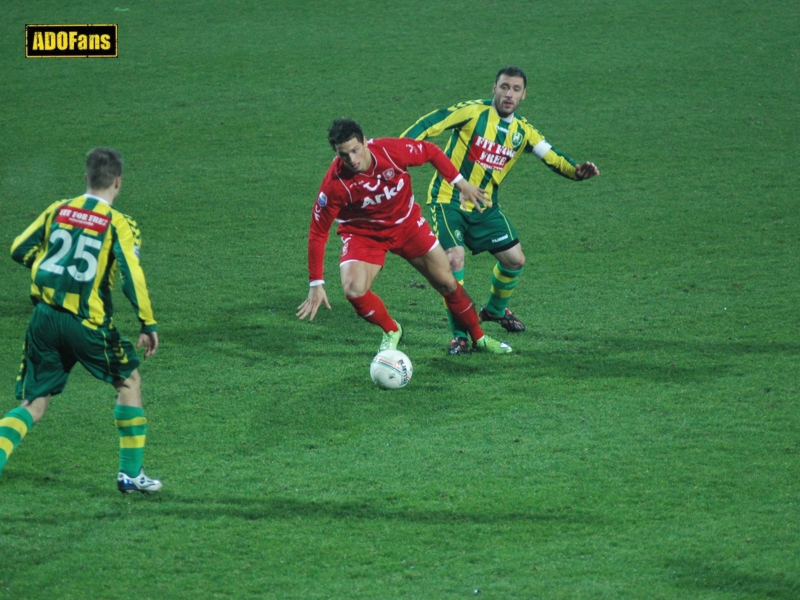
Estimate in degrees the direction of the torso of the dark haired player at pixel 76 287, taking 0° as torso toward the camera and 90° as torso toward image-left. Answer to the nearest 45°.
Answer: approximately 225°

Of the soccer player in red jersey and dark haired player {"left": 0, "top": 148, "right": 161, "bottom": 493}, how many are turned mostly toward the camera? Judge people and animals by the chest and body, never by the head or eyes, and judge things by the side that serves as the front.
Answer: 1

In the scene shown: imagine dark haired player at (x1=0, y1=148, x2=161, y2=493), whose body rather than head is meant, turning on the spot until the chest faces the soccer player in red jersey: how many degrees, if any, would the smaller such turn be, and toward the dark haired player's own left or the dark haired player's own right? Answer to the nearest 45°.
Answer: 0° — they already face them

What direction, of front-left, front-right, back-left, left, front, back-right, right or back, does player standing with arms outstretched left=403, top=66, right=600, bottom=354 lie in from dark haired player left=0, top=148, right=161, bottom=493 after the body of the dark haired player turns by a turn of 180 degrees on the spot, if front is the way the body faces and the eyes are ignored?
back

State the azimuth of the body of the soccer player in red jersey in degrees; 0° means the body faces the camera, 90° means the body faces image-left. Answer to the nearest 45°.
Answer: approximately 0°
